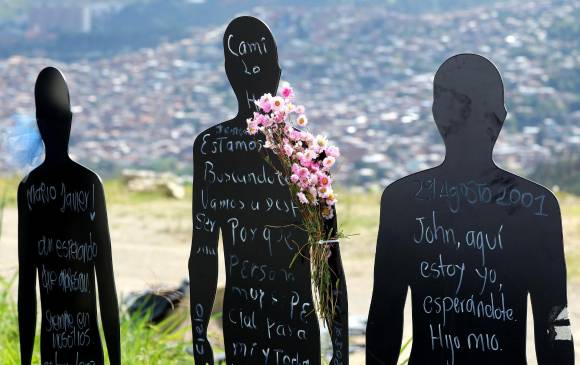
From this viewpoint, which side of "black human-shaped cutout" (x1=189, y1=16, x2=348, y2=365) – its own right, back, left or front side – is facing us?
front
